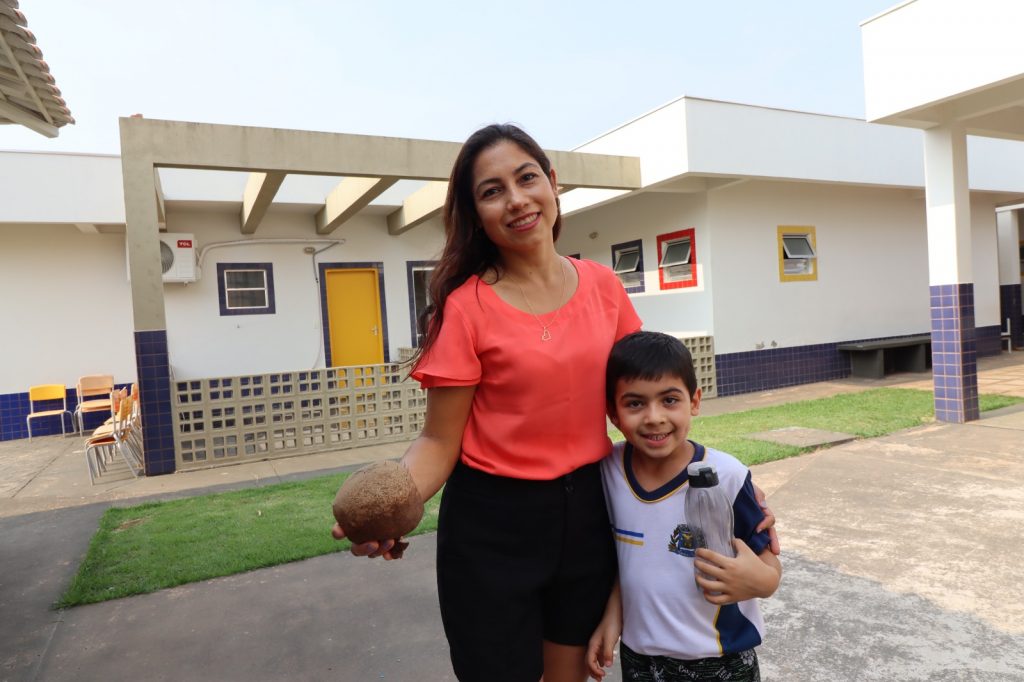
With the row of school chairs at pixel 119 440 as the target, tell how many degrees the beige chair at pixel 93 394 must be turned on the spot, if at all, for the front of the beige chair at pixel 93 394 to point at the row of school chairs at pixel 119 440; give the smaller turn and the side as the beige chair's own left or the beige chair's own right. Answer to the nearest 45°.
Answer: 0° — it already faces it

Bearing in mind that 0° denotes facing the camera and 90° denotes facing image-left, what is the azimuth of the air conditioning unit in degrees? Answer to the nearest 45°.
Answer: approximately 0°

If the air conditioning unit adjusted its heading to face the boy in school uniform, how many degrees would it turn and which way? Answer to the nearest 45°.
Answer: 0° — it already faces them

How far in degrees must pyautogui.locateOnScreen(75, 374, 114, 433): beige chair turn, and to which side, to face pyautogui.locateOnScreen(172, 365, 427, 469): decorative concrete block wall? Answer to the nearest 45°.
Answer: approximately 45° to its left

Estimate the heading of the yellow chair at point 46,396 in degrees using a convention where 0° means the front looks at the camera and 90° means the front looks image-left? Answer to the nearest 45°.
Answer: approximately 0°

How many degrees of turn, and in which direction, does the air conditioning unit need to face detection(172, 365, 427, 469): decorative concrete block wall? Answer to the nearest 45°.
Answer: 0° — it already faces it
